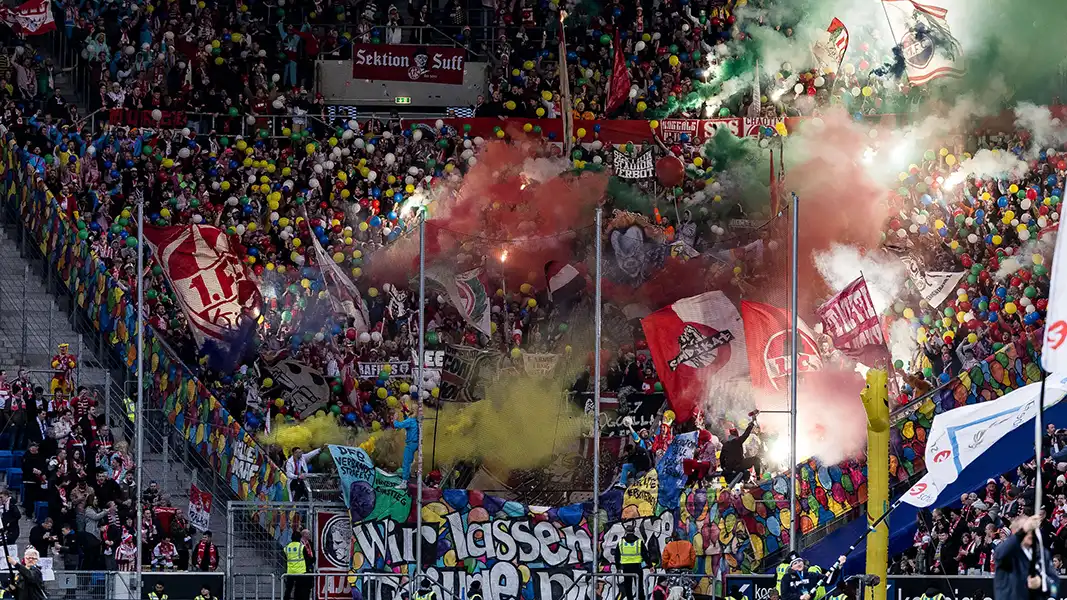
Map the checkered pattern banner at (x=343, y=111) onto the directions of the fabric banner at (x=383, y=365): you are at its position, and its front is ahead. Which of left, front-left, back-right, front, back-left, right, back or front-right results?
back

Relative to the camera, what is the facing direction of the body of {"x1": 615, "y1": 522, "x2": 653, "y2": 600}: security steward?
away from the camera

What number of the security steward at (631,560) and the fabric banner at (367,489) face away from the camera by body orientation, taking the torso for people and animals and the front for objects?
1

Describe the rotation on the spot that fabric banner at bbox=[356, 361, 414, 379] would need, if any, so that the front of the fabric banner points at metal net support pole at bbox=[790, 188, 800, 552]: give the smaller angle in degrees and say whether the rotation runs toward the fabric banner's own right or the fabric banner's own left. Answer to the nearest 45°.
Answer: approximately 45° to the fabric banner's own left

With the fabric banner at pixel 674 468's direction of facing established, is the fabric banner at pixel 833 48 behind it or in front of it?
behind

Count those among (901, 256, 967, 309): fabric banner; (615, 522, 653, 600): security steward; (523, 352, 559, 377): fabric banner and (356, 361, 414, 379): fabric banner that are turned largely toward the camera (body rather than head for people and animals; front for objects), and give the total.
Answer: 3
